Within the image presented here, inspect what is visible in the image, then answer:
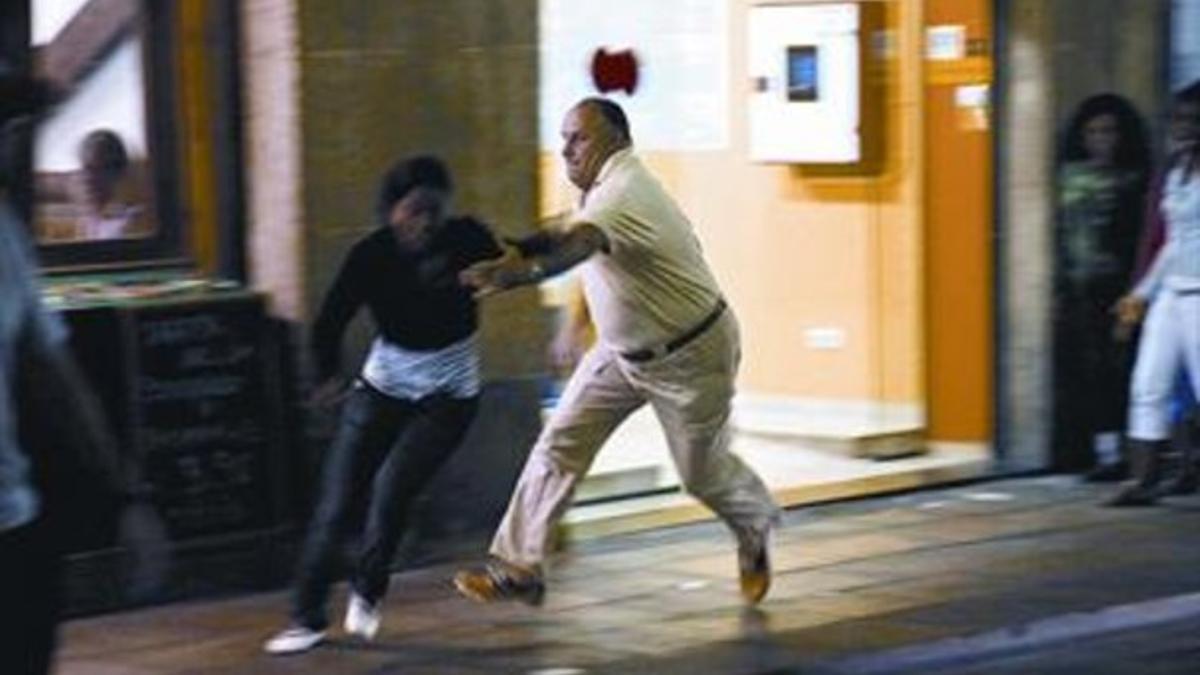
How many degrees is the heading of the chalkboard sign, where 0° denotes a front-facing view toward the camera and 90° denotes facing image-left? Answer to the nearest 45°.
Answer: approximately 0°

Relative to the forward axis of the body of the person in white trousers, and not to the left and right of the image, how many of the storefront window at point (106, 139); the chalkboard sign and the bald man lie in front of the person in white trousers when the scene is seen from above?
3

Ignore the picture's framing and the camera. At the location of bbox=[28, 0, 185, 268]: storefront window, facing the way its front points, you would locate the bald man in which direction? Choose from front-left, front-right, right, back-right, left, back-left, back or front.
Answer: front-left

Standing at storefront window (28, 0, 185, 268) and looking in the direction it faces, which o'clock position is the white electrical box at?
The white electrical box is roughly at 8 o'clock from the storefront window.

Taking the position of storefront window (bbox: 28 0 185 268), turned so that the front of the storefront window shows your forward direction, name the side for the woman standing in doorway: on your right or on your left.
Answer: on your left

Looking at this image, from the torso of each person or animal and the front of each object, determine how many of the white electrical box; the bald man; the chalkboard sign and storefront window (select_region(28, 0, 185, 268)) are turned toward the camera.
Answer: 3

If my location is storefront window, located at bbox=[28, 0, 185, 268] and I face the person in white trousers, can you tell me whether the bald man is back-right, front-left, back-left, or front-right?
front-right

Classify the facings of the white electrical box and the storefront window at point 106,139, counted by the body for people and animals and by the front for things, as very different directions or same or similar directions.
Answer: same or similar directions

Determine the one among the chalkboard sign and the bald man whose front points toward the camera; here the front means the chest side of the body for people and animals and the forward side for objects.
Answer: the chalkboard sign

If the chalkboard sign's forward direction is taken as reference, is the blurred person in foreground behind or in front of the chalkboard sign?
in front

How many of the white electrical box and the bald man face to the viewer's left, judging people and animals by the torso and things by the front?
1

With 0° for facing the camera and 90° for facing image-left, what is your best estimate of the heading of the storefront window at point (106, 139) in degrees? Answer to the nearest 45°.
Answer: approximately 0°

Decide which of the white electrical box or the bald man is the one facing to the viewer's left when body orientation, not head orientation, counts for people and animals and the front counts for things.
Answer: the bald man

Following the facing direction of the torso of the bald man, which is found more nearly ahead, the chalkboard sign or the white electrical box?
the chalkboard sign

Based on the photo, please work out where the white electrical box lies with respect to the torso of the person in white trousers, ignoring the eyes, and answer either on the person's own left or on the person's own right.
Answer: on the person's own right

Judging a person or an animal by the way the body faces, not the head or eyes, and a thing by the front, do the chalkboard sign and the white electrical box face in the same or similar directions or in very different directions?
same or similar directions
